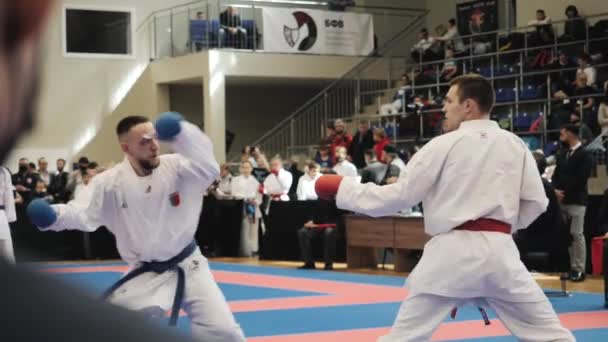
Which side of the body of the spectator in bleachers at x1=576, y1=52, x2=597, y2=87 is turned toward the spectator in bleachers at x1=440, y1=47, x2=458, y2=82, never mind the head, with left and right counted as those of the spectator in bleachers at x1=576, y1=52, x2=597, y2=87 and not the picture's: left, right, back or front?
right

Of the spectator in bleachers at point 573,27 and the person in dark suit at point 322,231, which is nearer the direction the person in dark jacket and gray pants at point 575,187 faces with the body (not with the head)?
the person in dark suit

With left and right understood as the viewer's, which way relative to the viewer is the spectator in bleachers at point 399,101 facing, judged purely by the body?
facing to the left of the viewer

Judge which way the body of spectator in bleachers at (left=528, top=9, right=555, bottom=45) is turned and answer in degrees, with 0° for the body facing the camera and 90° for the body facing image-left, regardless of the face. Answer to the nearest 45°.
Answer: approximately 45°

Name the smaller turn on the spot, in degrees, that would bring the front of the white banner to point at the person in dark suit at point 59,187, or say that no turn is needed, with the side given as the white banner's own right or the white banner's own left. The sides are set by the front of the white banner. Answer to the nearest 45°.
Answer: approximately 45° to the white banner's own right

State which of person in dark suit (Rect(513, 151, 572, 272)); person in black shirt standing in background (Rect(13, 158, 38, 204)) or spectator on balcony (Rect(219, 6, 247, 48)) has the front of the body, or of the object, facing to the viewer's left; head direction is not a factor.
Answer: the person in dark suit

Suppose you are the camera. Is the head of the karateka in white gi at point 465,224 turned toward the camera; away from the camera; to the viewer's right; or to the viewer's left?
to the viewer's left

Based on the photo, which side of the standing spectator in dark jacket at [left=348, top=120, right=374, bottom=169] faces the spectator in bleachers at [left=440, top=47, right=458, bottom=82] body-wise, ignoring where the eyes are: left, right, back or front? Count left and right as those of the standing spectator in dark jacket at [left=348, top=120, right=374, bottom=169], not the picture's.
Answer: back

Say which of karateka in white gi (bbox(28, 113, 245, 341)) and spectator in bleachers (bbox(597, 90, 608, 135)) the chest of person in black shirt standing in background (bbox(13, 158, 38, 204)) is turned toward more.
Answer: the karateka in white gi

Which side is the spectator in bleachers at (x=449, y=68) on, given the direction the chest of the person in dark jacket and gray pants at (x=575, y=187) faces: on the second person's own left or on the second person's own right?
on the second person's own right

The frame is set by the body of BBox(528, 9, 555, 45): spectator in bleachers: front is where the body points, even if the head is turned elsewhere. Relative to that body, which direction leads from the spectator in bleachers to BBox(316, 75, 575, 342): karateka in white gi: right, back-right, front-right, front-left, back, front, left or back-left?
front-left

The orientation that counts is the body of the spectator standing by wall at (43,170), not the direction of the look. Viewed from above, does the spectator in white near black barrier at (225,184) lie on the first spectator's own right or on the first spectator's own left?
on the first spectator's own left
